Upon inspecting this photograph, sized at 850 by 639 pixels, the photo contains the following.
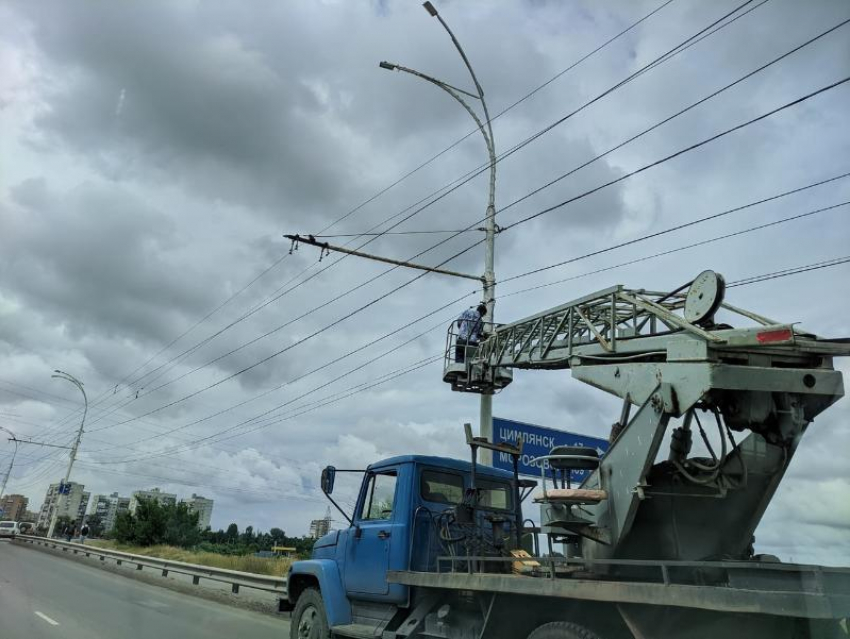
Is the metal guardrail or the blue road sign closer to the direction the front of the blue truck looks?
the metal guardrail

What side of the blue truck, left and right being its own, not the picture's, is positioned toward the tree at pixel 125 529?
front

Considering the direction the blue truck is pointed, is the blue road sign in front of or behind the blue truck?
in front

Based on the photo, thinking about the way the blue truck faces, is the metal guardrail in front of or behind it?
in front

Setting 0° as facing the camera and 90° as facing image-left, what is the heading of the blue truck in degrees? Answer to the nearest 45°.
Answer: approximately 135°

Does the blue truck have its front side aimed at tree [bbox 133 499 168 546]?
yes

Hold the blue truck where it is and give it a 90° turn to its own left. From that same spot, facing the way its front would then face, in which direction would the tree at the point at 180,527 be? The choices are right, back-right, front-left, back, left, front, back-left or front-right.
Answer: right
